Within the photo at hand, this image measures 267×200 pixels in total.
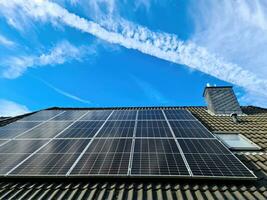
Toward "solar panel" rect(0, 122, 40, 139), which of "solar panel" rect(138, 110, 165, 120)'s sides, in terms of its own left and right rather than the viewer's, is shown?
right

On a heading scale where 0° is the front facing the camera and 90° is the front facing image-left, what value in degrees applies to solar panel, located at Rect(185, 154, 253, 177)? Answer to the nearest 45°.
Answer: approximately 0°

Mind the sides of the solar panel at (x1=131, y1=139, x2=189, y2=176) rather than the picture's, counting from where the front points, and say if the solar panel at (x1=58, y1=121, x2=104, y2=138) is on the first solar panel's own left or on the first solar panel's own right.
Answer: on the first solar panel's own right

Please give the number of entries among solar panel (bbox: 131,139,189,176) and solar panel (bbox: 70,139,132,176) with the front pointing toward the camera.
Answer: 2
